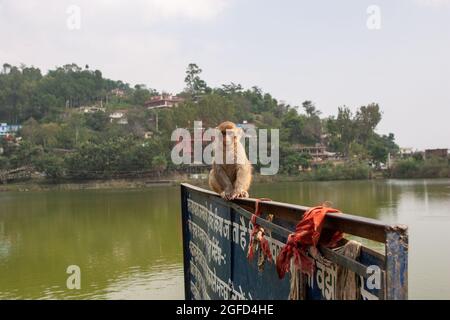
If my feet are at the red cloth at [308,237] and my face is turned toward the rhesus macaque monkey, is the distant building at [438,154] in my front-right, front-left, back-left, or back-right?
front-right

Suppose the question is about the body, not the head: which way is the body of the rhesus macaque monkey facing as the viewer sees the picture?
toward the camera

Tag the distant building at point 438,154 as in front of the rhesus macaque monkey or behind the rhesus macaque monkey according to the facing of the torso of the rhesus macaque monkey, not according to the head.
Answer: behind

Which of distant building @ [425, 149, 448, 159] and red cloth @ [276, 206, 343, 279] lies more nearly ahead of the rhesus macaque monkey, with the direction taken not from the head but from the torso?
the red cloth

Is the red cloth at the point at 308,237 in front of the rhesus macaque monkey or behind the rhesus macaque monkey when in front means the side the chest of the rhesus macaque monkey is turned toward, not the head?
in front
